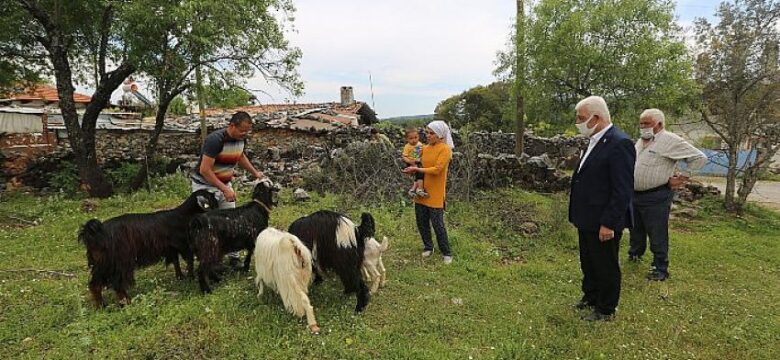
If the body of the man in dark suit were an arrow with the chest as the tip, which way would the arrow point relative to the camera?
to the viewer's left

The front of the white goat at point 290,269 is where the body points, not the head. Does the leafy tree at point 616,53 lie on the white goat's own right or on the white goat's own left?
on the white goat's own right

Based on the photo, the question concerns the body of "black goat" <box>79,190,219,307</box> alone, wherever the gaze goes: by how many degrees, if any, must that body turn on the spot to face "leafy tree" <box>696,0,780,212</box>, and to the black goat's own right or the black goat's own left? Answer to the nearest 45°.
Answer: approximately 45° to the black goat's own right

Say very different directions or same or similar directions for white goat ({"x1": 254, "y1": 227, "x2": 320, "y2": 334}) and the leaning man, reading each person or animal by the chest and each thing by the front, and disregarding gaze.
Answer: very different directions

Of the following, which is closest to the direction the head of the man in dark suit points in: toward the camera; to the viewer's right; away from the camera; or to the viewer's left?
to the viewer's left

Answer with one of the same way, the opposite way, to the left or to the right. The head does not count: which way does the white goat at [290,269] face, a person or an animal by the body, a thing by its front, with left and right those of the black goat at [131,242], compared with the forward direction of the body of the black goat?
to the left

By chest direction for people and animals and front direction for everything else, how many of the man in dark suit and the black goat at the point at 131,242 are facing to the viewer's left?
1

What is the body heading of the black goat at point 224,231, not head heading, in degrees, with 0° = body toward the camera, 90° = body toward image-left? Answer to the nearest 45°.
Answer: approximately 225°
